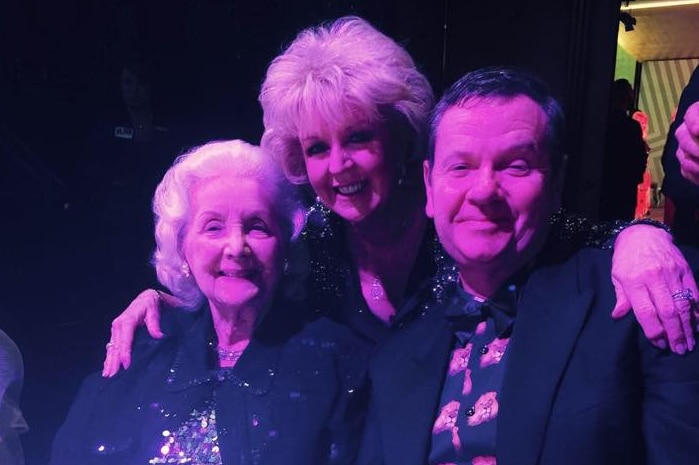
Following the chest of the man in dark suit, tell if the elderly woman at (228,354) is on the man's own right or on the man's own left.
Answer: on the man's own right

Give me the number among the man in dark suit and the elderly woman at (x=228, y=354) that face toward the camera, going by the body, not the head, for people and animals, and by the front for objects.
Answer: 2

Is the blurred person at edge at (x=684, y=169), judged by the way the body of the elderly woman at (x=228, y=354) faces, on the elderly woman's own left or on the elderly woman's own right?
on the elderly woman's own left

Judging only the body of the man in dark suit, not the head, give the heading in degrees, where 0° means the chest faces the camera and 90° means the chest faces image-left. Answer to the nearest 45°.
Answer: approximately 0°
